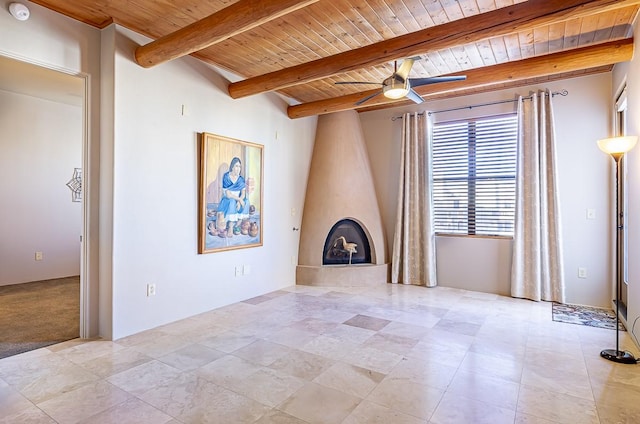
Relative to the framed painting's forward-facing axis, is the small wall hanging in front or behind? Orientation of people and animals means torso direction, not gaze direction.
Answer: behind

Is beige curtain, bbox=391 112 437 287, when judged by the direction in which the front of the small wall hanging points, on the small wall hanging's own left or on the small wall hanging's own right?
on the small wall hanging's own left

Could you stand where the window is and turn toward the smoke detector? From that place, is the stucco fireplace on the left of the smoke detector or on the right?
right

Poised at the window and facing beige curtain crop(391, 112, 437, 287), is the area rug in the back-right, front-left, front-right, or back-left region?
back-left

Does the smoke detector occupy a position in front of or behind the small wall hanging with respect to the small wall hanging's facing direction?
in front

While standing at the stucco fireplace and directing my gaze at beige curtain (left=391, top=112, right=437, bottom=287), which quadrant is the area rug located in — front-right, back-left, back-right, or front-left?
front-right

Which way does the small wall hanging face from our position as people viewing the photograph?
facing the viewer

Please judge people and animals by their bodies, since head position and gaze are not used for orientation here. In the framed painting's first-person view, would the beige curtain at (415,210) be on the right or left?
on its left

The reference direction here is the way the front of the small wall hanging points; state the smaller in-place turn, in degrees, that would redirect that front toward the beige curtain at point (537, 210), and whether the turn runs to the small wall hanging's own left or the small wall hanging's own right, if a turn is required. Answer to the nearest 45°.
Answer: approximately 45° to the small wall hanging's own left

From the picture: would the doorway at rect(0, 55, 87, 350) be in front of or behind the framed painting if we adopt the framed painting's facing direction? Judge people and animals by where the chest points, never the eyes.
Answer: behind

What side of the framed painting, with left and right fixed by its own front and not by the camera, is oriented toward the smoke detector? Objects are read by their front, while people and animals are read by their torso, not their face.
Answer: right

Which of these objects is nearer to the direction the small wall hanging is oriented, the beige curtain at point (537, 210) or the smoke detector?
the smoke detector

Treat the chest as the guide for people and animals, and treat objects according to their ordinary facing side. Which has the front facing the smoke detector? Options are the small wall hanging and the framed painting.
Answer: the small wall hanging

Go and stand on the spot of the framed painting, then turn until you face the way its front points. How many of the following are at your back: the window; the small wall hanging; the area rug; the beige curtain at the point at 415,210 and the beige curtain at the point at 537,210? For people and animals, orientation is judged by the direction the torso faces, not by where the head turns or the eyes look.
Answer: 1

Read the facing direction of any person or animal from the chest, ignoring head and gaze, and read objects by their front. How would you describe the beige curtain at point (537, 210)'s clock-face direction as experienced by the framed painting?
The beige curtain is roughly at 11 o'clock from the framed painting.

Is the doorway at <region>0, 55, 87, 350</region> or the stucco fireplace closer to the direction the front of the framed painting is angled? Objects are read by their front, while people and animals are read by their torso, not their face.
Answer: the stucco fireplace

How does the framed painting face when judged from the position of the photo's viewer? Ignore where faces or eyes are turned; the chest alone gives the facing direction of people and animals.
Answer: facing the viewer and to the right of the viewer

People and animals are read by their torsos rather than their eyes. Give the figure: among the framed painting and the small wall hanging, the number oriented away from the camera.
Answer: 0

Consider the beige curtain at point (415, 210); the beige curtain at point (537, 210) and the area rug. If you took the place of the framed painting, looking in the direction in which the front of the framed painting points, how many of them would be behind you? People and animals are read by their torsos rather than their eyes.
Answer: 0
